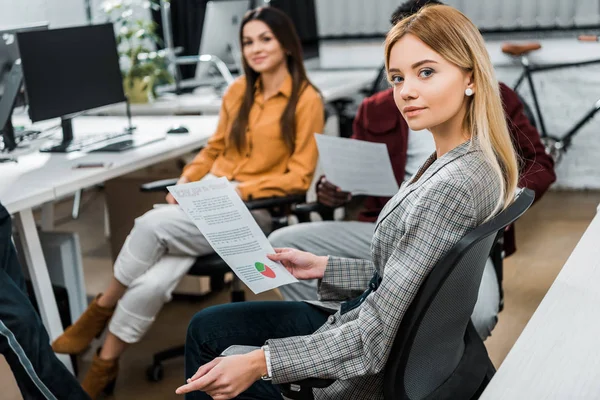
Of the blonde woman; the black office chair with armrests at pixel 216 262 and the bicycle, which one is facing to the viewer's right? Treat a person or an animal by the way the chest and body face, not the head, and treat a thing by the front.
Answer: the bicycle

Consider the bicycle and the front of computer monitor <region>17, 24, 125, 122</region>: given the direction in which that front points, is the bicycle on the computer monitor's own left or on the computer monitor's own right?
on the computer monitor's own left

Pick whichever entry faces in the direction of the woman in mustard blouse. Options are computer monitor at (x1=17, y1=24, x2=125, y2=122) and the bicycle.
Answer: the computer monitor

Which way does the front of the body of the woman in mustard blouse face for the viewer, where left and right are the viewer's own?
facing the viewer and to the left of the viewer

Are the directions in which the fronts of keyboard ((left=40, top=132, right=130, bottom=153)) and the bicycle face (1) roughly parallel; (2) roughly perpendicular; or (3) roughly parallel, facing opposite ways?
roughly parallel

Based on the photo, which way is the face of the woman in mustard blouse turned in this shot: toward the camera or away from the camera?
toward the camera

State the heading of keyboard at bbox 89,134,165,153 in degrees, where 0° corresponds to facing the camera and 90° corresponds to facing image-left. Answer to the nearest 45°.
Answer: approximately 315°

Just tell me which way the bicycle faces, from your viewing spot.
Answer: facing to the right of the viewer

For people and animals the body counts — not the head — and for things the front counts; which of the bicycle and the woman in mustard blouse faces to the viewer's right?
the bicycle

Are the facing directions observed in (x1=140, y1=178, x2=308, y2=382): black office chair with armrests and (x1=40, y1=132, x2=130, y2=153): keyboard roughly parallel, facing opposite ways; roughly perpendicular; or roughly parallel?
roughly perpendicular

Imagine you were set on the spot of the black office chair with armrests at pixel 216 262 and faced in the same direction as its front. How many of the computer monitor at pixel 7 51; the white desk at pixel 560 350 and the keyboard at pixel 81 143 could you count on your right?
2

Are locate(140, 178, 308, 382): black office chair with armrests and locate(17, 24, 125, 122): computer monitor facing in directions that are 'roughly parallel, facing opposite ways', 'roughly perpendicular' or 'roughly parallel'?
roughly perpendicular

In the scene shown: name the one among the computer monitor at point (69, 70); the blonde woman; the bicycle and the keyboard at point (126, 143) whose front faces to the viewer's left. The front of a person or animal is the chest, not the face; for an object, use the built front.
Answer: the blonde woman

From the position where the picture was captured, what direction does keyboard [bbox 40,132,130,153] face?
facing the viewer and to the right of the viewer

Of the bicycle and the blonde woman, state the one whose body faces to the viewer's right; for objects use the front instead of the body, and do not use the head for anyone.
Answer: the bicycle
